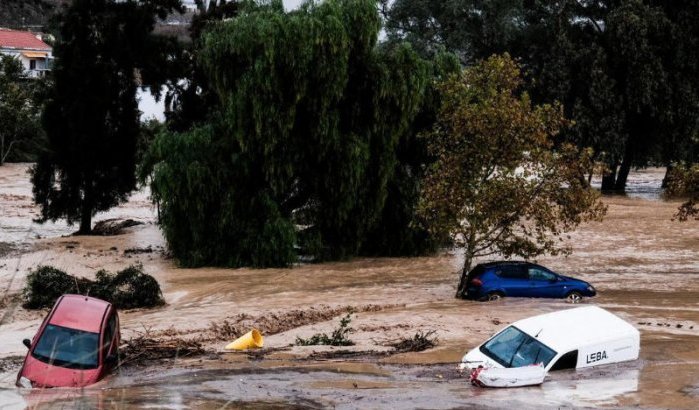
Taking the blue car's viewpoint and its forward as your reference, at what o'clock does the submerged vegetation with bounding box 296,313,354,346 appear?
The submerged vegetation is roughly at 4 o'clock from the blue car.

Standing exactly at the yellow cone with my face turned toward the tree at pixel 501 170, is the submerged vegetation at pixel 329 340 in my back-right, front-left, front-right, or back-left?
front-right

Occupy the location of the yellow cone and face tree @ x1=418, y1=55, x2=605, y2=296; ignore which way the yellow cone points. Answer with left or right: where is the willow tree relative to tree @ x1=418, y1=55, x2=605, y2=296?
left

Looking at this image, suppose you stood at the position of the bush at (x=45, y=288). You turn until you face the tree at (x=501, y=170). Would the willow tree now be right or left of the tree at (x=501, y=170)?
left

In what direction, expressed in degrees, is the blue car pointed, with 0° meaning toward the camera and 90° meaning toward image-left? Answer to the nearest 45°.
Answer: approximately 270°

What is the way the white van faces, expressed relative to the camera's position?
facing the viewer and to the left of the viewer

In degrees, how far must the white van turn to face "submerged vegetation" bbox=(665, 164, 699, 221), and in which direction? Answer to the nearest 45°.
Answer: approximately 135° to its right

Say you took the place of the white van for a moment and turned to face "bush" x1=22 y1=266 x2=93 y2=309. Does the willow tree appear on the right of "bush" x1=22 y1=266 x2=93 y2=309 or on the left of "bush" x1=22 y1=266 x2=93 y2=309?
right

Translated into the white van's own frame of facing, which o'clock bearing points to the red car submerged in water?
The red car submerged in water is roughly at 1 o'clock from the white van.

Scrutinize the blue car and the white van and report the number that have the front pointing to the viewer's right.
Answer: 1

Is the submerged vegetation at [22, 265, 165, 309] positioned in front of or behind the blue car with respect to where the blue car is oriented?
behind

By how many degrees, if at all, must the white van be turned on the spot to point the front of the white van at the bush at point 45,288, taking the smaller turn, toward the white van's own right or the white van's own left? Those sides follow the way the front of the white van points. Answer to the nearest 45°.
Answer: approximately 45° to the white van's own right

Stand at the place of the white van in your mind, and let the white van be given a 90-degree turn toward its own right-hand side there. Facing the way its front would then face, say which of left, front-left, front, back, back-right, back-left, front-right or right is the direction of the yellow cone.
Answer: front-left

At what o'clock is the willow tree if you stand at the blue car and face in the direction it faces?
The willow tree is roughly at 7 o'clock from the blue car.

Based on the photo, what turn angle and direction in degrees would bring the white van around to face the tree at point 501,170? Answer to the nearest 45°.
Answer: approximately 135° to its right
